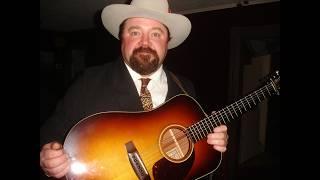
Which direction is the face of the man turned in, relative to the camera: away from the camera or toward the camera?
toward the camera

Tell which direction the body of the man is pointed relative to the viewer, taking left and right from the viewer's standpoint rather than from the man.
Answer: facing the viewer
